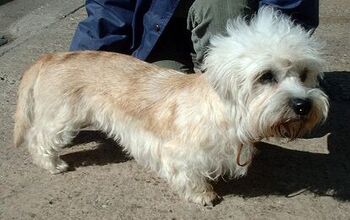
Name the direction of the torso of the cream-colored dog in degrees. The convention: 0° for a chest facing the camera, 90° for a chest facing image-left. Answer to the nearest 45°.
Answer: approximately 315°
